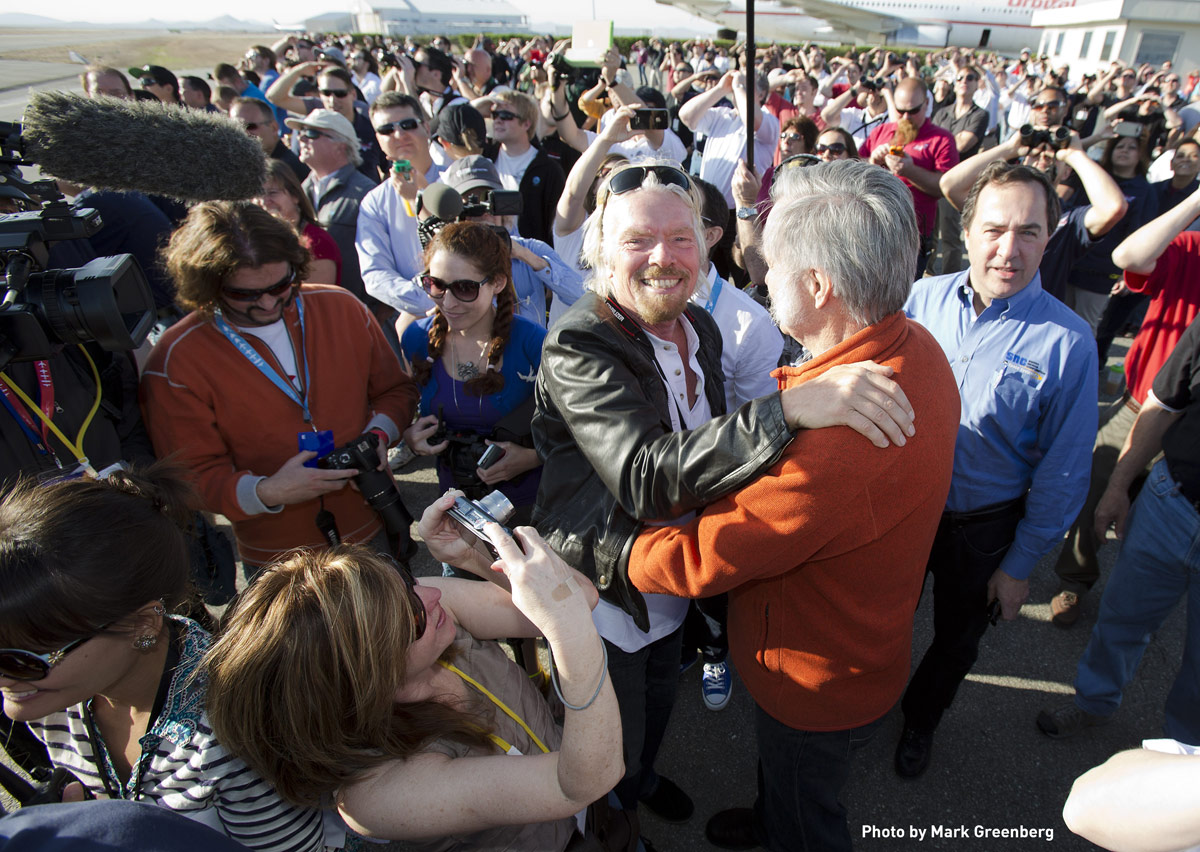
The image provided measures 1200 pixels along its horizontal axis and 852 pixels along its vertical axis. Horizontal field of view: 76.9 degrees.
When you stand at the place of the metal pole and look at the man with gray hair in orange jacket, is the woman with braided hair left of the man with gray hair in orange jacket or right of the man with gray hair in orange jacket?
right

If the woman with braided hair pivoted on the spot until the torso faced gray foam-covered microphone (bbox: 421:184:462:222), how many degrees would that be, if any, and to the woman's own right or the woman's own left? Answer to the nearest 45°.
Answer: approximately 180°

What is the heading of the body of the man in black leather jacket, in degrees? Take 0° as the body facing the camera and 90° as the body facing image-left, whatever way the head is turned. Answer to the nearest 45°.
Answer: approximately 315°

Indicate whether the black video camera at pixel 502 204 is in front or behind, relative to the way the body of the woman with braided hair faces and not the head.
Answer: behind

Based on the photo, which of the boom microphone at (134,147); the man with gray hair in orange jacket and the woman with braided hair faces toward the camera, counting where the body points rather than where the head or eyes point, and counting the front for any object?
the woman with braided hair

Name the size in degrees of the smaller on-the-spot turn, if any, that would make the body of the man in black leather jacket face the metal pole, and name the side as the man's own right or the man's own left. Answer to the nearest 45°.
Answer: approximately 135° to the man's own left

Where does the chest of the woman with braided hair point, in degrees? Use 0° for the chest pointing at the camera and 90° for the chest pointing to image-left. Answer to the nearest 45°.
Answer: approximately 0°

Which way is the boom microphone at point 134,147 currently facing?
to the viewer's right

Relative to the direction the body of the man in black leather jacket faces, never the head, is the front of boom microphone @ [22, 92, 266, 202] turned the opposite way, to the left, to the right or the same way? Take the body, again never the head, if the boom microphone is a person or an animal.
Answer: to the left

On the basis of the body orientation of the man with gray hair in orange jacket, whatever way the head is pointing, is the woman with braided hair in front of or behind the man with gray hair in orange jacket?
in front

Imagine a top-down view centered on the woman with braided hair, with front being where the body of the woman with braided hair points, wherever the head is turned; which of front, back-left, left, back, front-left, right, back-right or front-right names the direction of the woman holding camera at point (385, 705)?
front

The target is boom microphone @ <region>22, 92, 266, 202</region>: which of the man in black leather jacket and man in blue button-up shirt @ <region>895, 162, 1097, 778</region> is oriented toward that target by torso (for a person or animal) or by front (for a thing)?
the man in blue button-up shirt

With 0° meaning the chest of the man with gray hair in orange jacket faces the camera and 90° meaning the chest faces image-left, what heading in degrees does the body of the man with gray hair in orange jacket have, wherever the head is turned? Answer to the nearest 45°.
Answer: approximately 135°
